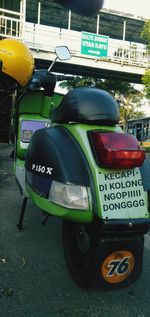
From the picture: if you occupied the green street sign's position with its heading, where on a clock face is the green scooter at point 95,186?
The green scooter is roughly at 12 o'clock from the green street sign.

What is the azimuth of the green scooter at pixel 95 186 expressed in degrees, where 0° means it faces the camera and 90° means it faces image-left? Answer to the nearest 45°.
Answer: approximately 135°

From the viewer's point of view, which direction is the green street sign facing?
toward the camera

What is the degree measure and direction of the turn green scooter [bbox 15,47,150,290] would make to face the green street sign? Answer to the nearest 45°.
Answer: approximately 45° to its right

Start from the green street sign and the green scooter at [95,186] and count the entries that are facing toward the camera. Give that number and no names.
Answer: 1
